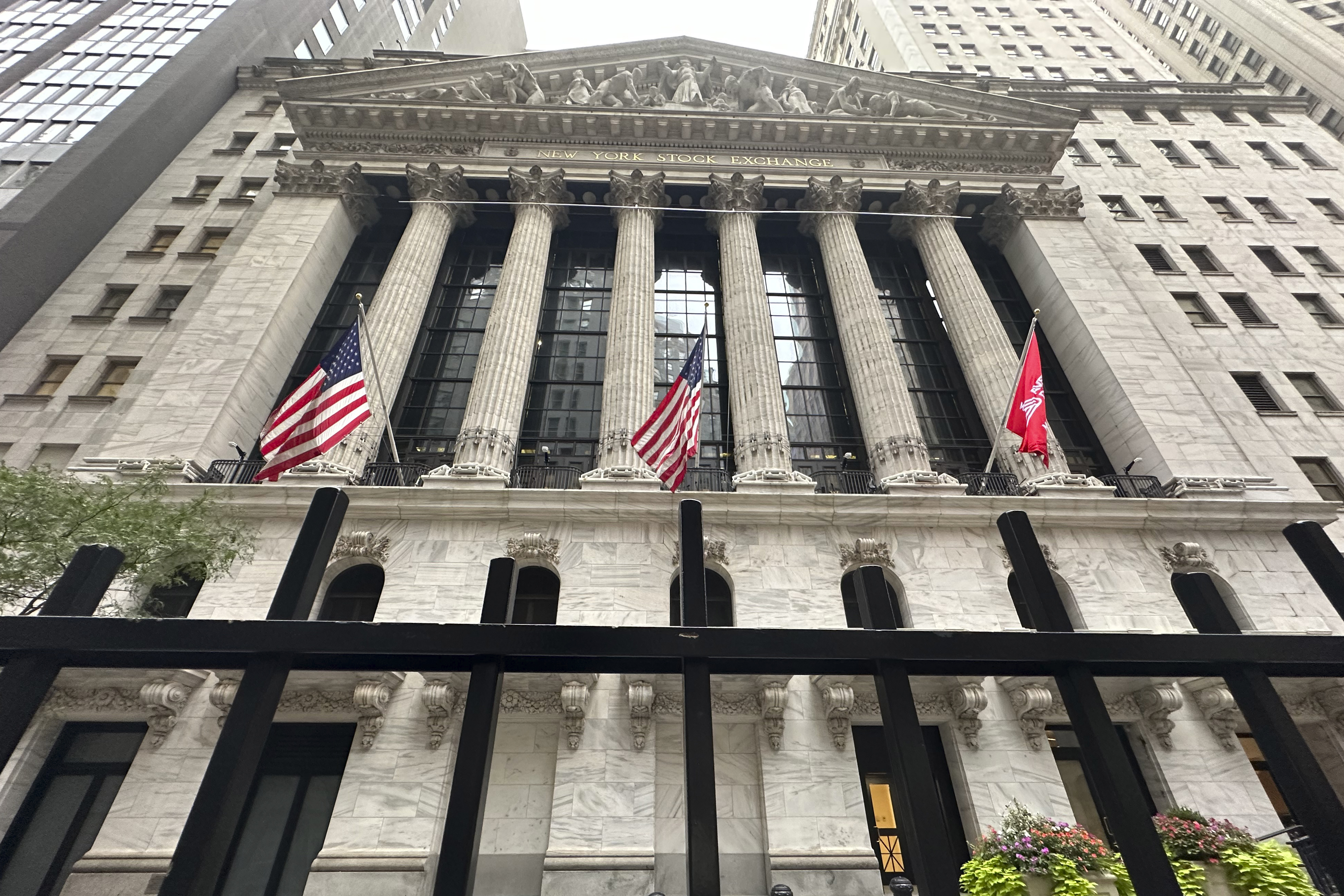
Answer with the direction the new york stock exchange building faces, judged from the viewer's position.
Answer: facing the viewer
